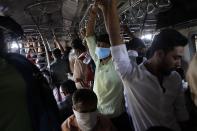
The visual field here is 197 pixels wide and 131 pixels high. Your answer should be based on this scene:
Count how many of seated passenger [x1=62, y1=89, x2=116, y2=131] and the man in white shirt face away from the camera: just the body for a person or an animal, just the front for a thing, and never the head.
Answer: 0

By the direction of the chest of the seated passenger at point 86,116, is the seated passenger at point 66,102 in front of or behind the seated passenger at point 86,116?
behind

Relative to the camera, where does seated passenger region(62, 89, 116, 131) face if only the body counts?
toward the camera

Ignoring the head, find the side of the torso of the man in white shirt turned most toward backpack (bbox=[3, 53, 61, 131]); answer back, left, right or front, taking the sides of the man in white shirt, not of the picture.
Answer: right

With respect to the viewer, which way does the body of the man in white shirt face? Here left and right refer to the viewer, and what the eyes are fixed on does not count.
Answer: facing the viewer and to the right of the viewer
